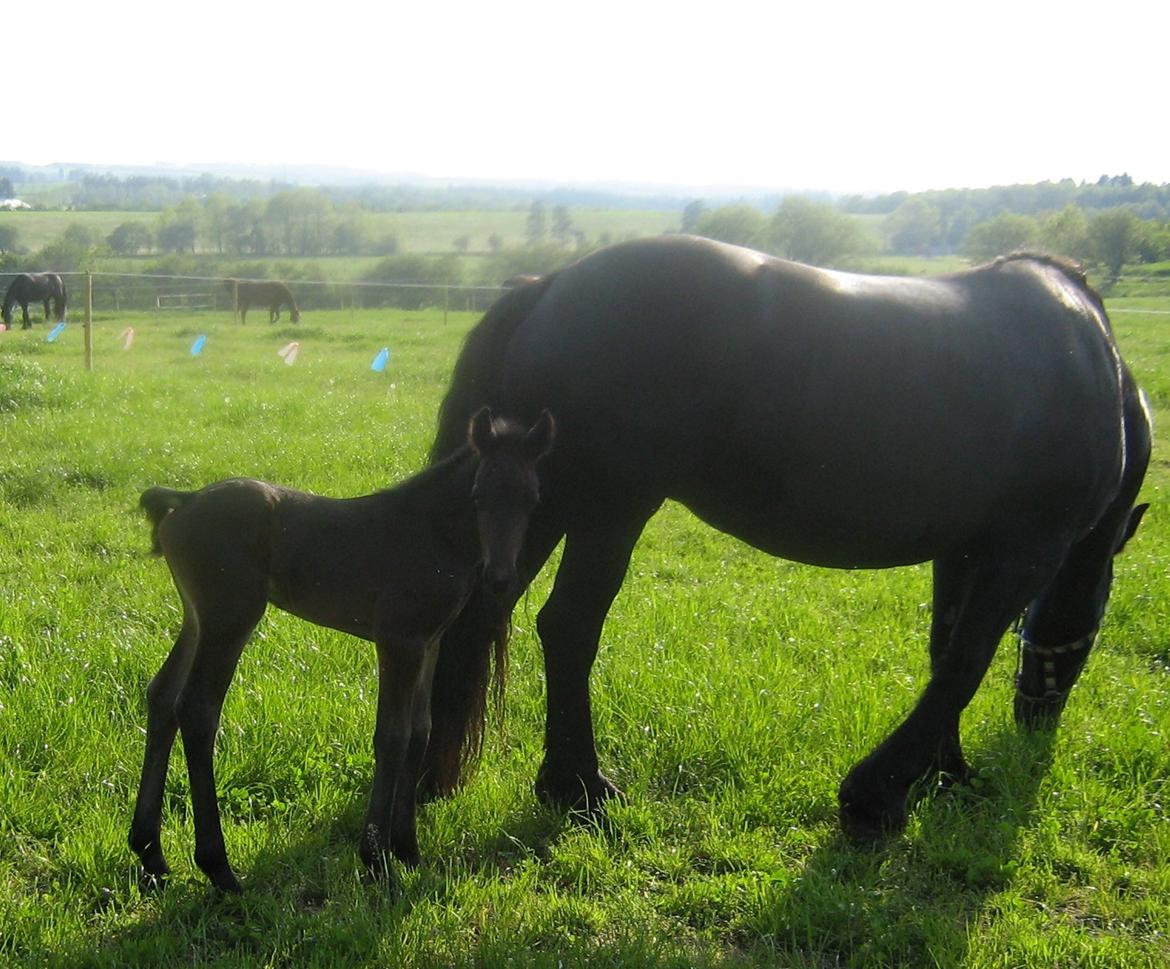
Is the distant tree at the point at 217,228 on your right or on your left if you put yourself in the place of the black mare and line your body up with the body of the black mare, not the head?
on your left

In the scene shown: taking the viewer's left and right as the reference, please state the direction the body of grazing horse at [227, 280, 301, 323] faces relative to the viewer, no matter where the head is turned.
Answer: facing to the right of the viewer

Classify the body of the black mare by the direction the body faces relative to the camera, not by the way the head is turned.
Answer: to the viewer's right

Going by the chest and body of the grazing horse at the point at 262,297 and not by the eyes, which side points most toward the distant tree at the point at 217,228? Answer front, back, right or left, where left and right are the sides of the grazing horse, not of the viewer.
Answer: left

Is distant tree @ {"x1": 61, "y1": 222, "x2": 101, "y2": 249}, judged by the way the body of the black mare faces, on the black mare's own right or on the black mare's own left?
on the black mare's own left

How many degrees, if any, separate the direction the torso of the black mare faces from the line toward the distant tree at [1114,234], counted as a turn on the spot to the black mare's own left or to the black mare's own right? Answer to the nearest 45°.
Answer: approximately 90° to the black mare's own left
